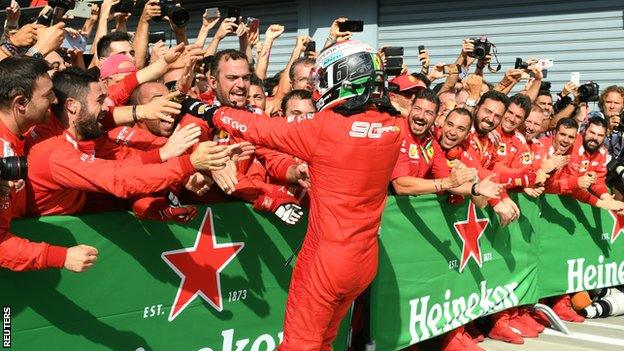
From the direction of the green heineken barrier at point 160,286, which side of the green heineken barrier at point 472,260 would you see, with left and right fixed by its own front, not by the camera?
right

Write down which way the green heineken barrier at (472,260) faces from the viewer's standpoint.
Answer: facing the viewer and to the right of the viewer

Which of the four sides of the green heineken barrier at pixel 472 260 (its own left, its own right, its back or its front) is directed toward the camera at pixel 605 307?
left

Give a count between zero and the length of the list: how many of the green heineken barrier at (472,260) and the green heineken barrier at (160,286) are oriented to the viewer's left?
0

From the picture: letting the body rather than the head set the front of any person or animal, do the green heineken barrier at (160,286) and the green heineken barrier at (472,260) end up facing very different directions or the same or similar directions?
same or similar directions

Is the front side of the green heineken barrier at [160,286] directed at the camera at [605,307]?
no

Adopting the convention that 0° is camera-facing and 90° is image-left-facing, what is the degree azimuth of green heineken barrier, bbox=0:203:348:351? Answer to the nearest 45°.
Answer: approximately 315°
